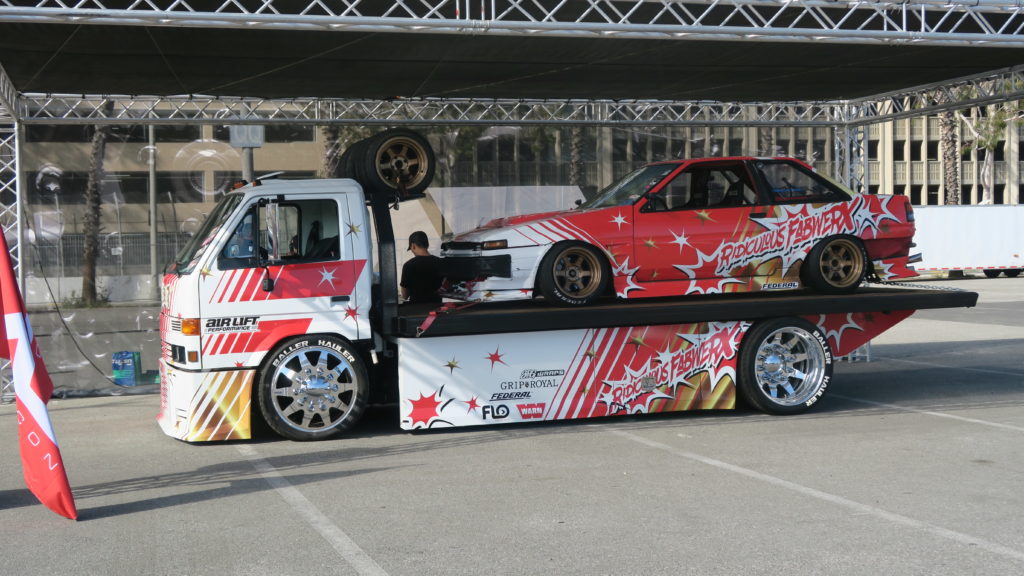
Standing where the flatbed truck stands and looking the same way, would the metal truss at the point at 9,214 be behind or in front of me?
in front

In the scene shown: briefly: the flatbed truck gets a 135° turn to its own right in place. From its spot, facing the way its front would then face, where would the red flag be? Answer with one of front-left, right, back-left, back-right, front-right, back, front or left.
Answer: back

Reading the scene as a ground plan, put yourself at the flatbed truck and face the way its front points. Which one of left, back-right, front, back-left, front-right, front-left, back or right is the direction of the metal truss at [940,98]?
back-right

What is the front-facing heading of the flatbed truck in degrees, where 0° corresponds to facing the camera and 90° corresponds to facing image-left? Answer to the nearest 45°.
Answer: approximately 90°
